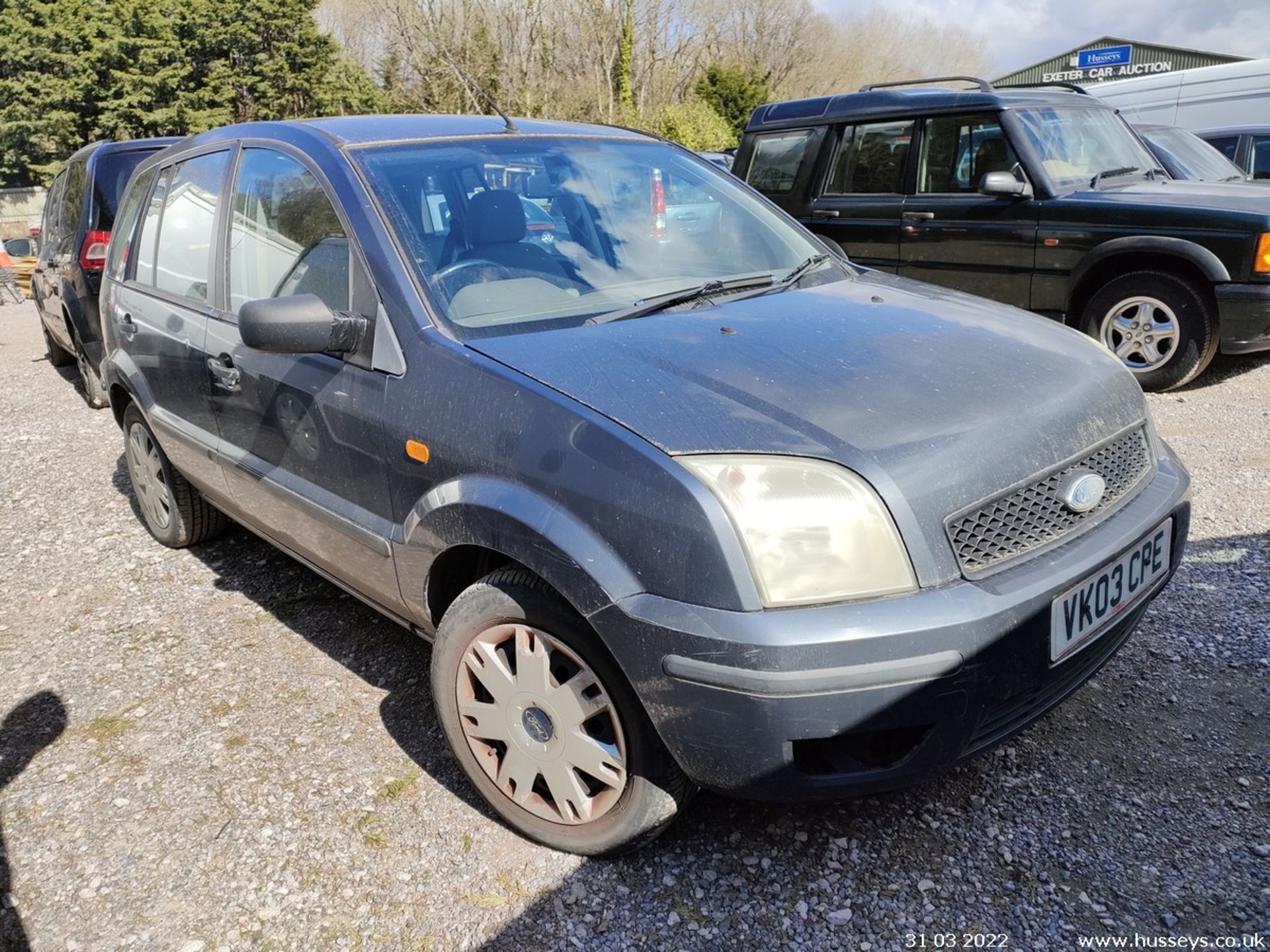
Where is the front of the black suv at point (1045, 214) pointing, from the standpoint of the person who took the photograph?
facing the viewer and to the right of the viewer

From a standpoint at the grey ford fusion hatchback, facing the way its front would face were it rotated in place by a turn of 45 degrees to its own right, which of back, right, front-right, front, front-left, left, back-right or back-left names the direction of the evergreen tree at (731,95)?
back

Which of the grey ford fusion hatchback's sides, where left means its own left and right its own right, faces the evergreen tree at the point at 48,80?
back

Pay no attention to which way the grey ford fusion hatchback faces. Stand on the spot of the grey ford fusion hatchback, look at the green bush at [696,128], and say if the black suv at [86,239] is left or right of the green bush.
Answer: left

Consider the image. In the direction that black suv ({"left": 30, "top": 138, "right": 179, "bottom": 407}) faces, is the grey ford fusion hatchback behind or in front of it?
behind

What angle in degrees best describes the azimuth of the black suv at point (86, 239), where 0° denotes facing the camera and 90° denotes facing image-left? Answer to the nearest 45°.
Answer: approximately 135°

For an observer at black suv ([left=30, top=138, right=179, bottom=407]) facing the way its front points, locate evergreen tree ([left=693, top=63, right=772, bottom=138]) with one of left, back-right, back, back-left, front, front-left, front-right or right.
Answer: right

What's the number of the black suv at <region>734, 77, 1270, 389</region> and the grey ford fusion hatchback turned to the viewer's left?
0

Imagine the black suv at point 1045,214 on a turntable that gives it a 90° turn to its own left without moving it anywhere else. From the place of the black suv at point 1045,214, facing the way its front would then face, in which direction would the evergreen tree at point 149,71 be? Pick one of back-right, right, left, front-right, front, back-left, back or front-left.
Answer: left

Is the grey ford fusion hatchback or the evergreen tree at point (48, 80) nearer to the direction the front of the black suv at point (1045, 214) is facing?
the grey ford fusion hatchback
